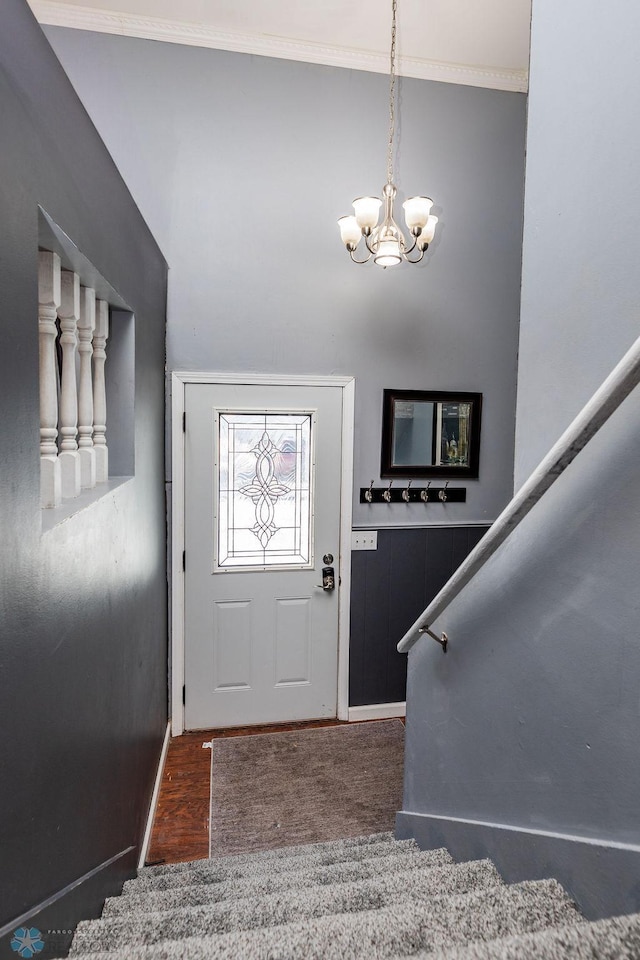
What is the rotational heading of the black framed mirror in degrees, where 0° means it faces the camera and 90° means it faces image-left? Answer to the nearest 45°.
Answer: approximately 0°

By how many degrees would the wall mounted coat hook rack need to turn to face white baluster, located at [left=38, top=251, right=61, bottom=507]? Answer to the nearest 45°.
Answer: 0° — it already faces it

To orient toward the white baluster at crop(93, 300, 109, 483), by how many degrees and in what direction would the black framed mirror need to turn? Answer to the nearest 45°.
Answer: approximately 45° to its right

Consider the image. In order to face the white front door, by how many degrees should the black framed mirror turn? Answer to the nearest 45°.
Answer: approximately 90° to its right

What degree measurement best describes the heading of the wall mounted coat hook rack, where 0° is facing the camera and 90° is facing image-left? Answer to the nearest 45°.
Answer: approximately 0°

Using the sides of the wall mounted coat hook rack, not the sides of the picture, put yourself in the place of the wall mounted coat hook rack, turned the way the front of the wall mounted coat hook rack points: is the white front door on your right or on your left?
on your right

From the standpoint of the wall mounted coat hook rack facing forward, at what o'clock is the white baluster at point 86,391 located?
The white baluster is roughly at 1 o'clock from the wall mounted coat hook rack.

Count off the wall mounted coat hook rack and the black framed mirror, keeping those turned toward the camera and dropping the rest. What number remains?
2
